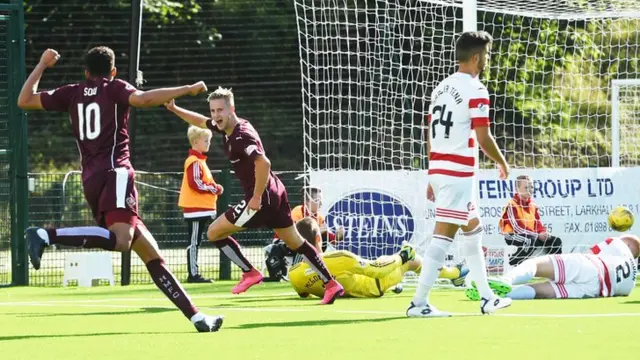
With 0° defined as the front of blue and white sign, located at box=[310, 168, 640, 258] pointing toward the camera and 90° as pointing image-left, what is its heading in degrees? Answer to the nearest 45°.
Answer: approximately 0°

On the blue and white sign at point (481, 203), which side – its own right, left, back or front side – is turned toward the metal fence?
right

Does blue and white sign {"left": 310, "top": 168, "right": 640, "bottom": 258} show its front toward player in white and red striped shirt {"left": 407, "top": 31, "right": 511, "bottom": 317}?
yes

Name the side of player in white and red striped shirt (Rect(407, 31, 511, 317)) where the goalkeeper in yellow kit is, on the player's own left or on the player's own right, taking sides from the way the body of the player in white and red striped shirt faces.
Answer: on the player's own left

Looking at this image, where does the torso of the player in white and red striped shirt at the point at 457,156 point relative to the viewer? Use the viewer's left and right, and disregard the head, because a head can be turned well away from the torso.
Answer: facing away from the viewer and to the right of the viewer

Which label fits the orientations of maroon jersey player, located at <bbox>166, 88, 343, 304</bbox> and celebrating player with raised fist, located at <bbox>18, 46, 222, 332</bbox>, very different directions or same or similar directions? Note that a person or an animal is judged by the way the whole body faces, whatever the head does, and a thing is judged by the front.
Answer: very different directions
